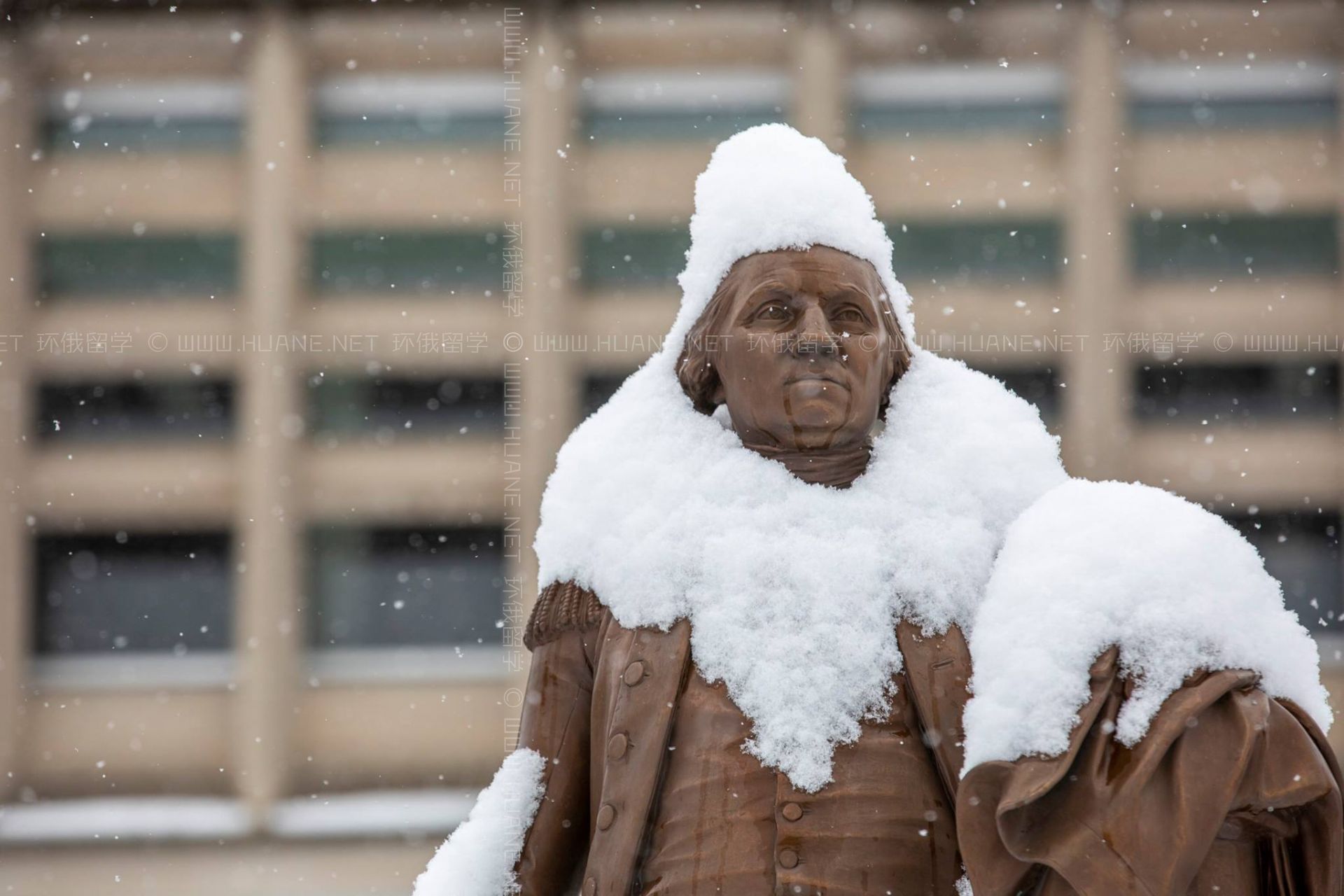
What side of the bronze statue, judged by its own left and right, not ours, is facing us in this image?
front
